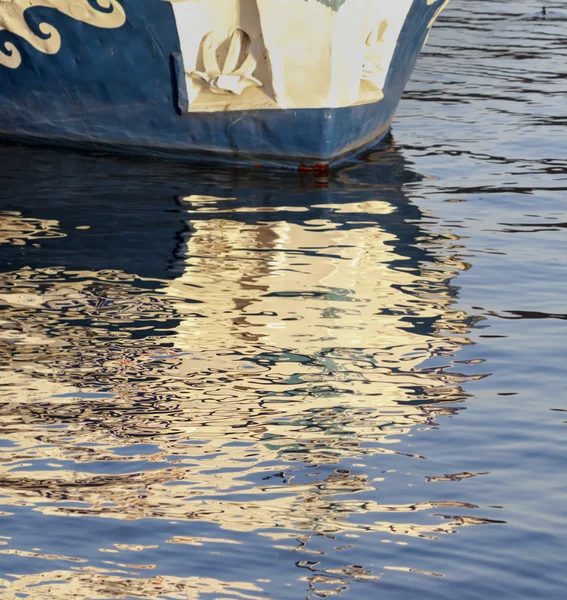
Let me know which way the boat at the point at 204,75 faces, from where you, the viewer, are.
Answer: facing the viewer and to the right of the viewer
